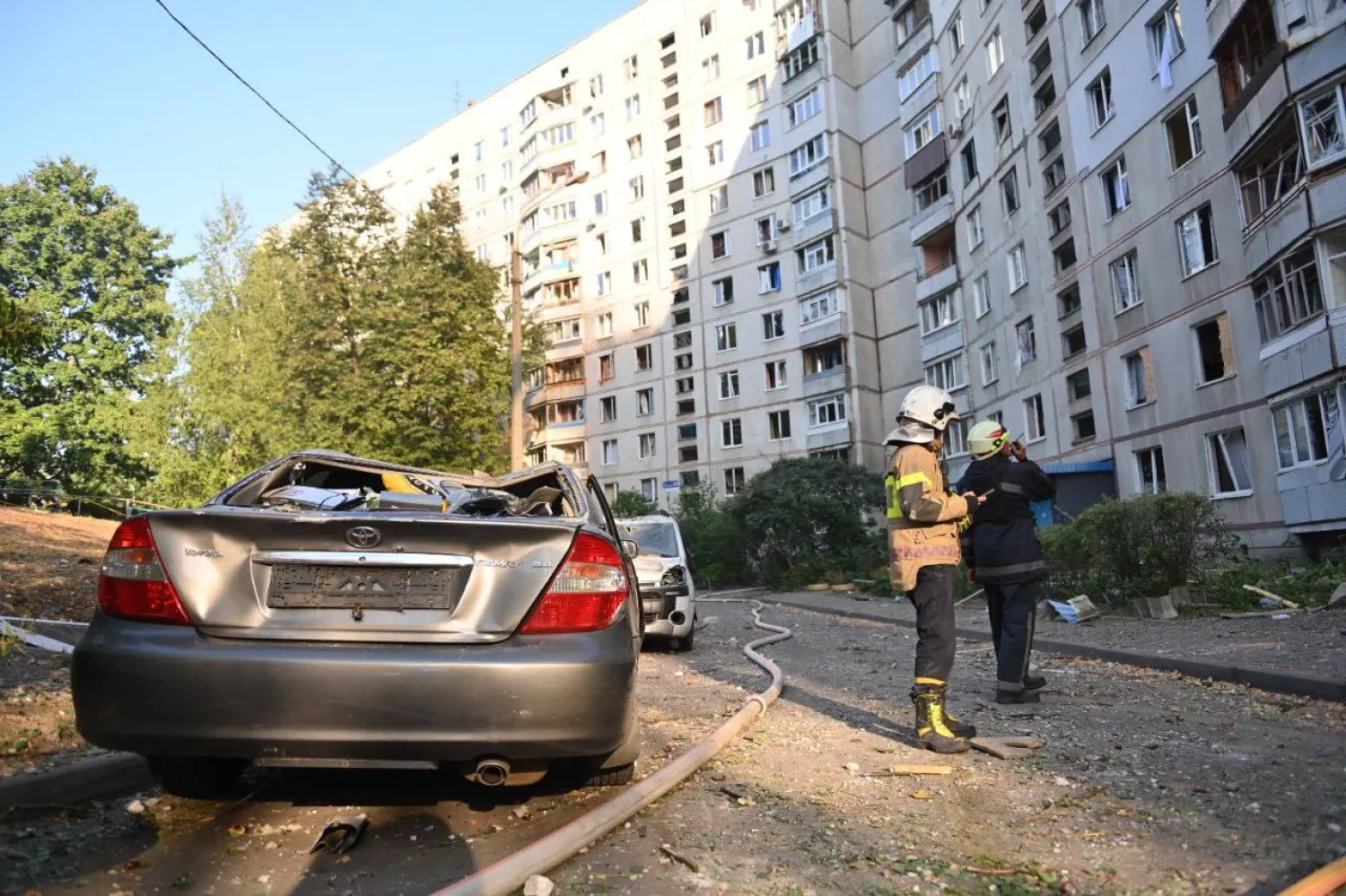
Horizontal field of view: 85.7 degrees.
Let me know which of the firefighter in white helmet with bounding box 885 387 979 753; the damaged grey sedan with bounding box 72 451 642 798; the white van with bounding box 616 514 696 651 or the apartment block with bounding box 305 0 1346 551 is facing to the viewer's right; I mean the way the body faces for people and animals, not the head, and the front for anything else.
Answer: the firefighter in white helmet

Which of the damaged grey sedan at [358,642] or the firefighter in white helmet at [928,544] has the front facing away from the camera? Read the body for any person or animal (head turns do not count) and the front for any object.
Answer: the damaged grey sedan

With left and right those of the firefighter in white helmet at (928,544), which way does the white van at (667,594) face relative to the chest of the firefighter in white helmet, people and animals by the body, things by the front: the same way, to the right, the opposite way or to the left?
to the right

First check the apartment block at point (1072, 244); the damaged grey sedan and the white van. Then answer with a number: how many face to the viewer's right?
0

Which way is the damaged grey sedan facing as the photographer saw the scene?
facing away from the viewer

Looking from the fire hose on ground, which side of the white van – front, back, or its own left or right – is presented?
front

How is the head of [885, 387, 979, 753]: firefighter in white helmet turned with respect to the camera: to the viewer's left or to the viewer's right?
to the viewer's right

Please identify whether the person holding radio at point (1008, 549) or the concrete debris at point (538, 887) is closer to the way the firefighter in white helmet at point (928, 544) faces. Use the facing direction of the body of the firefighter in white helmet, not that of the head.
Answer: the person holding radio

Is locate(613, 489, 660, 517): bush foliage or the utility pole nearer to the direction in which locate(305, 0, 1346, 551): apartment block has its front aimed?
the utility pole

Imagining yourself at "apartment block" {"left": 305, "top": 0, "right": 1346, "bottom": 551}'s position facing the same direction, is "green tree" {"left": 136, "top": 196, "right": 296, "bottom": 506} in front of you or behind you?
in front

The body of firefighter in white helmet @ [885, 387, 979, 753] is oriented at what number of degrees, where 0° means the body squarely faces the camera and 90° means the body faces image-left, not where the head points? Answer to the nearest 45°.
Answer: approximately 270°

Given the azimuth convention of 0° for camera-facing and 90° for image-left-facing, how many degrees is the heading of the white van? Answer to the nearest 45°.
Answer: approximately 0°

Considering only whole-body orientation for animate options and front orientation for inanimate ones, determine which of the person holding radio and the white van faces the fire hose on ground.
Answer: the white van

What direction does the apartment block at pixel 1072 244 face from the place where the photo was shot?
facing the viewer and to the left of the viewer
